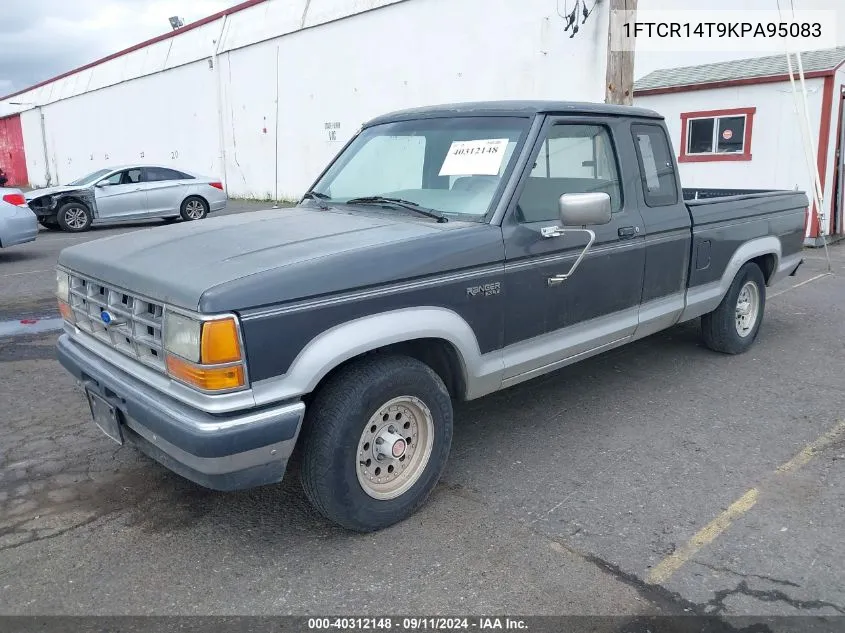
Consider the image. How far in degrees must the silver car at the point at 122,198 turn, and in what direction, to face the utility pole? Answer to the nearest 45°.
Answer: approximately 135° to its left

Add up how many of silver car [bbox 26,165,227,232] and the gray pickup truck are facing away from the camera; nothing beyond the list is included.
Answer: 0

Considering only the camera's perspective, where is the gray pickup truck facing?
facing the viewer and to the left of the viewer

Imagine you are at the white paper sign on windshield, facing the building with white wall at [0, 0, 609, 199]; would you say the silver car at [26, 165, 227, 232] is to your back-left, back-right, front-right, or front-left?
front-left

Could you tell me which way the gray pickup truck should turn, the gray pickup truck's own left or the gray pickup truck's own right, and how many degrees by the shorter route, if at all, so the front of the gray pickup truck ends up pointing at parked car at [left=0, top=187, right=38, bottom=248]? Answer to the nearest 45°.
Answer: approximately 90° to the gray pickup truck's own right

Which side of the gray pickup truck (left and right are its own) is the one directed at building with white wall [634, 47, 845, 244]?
back

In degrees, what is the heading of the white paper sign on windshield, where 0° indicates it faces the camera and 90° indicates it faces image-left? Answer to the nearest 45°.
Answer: approximately 45°

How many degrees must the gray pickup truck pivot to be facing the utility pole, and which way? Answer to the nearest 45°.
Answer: approximately 135° to its right

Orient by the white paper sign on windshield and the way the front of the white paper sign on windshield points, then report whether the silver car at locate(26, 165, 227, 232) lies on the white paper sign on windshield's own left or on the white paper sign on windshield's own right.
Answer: on the white paper sign on windshield's own right

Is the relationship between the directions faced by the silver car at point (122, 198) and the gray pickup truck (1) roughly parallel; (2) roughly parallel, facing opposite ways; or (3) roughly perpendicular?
roughly parallel

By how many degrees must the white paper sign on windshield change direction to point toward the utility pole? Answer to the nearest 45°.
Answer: approximately 135° to its right

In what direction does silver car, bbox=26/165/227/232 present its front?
to the viewer's left

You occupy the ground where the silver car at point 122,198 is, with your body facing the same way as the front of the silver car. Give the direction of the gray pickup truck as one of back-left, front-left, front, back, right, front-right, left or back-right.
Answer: left

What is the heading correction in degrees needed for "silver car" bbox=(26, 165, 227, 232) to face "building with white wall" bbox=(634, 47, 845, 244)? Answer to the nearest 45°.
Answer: approximately 135° to its left

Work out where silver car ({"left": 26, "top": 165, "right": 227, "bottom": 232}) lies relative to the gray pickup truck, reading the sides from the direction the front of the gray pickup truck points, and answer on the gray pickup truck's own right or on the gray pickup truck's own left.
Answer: on the gray pickup truck's own right

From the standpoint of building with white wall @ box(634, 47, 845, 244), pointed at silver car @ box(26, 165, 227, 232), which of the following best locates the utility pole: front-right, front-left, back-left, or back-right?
front-left

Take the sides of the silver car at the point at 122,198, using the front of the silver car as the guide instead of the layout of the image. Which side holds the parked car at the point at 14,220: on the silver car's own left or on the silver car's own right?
on the silver car's own left

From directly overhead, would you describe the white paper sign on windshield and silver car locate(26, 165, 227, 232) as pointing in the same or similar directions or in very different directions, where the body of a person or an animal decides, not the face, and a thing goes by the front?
same or similar directions

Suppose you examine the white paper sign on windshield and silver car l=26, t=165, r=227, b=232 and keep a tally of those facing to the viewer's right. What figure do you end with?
0
